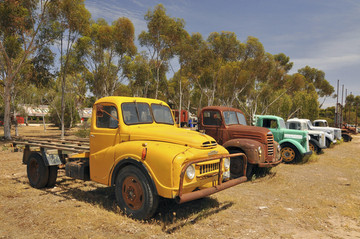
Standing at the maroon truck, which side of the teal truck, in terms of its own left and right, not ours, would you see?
right

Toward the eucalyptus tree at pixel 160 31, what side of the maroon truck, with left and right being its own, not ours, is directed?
back

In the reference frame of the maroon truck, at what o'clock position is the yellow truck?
The yellow truck is roughly at 2 o'clock from the maroon truck.

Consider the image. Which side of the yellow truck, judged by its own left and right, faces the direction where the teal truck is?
left

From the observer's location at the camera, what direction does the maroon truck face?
facing the viewer and to the right of the viewer

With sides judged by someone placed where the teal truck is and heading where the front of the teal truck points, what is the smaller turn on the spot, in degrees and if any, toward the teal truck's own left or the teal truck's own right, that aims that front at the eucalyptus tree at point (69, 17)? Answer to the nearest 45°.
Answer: approximately 180°

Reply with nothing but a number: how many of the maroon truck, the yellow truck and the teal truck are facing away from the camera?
0

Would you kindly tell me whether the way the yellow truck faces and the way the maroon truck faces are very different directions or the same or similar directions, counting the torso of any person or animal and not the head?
same or similar directions

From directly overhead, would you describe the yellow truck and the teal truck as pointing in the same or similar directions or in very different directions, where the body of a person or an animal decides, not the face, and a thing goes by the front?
same or similar directions

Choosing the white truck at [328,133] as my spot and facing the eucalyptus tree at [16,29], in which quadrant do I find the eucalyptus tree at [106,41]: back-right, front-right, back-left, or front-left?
front-right

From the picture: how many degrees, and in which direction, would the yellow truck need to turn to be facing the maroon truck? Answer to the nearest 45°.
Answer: approximately 90° to its left

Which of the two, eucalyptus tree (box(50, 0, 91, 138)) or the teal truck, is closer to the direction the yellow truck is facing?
the teal truck
